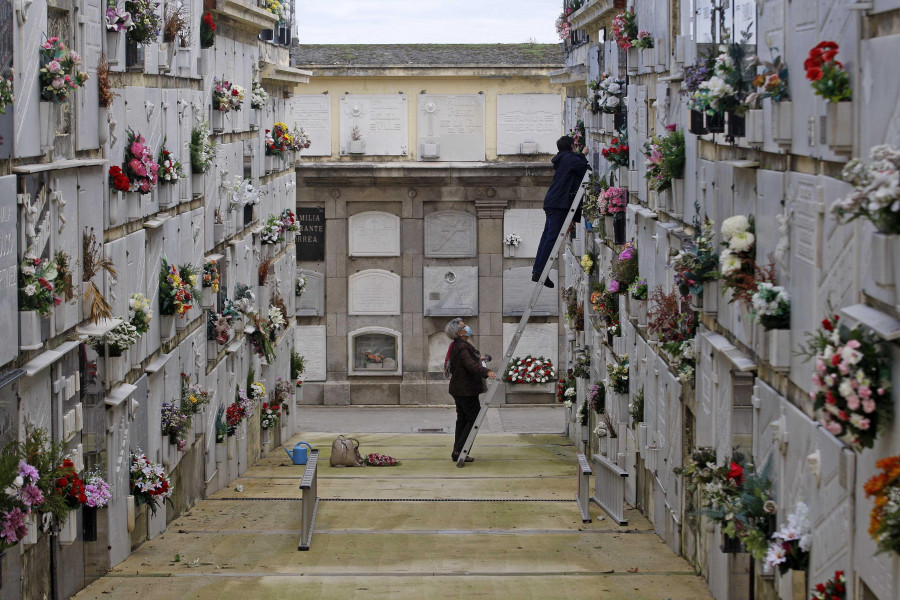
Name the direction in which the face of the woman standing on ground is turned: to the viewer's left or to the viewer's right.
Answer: to the viewer's right

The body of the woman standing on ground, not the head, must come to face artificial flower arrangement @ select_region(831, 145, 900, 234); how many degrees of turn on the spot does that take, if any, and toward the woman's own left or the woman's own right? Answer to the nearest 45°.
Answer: approximately 90° to the woman's own right

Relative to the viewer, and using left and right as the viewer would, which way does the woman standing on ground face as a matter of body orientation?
facing to the right of the viewer

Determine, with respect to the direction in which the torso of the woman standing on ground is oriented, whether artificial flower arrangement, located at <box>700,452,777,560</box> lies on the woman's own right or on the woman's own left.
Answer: on the woman's own right

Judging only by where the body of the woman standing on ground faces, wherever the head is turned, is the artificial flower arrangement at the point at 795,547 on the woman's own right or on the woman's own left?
on the woman's own right

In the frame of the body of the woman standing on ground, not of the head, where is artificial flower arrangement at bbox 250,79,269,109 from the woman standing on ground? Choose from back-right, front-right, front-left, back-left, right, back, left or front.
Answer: back-left

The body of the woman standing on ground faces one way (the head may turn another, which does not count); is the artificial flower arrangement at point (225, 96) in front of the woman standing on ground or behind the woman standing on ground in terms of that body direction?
behind

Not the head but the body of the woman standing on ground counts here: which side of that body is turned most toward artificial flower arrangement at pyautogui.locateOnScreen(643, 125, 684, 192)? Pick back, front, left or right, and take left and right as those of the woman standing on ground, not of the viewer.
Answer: right

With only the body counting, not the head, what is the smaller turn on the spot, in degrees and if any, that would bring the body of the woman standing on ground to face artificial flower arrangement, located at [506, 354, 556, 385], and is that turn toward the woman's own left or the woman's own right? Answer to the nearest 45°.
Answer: approximately 90° to the woman's own left

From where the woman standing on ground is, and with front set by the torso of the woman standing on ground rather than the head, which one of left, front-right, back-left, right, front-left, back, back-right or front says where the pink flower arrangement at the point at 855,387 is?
right
